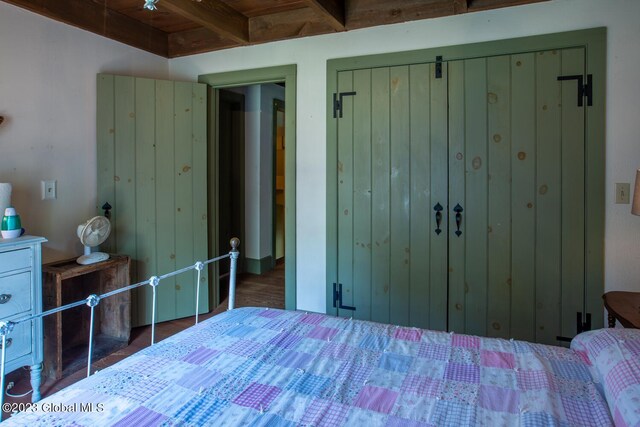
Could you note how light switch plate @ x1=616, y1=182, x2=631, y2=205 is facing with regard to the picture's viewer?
facing the viewer

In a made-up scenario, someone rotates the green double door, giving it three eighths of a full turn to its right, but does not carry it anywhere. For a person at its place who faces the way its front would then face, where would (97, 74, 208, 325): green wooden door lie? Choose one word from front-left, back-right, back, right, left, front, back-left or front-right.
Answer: front-left

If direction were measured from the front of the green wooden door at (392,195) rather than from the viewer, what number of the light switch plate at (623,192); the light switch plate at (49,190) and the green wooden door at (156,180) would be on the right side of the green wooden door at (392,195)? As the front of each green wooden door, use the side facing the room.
2

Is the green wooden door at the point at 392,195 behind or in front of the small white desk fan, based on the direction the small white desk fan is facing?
in front

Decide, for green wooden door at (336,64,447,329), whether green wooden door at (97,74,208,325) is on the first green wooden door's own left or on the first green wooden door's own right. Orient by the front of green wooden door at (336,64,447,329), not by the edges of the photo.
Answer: on the first green wooden door's own right

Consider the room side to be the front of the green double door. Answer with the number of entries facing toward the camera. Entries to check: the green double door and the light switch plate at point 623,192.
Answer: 2

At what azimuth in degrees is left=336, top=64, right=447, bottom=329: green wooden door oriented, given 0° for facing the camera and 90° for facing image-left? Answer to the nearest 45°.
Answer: approximately 0°

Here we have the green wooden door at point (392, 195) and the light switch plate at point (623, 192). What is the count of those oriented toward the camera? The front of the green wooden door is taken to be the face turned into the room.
2

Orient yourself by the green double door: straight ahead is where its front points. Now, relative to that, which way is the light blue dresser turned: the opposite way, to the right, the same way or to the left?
to the left

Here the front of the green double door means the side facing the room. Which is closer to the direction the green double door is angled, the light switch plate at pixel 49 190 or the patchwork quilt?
the patchwork quilt

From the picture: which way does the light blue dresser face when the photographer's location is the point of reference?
facing the viewer and to the right of the viewer

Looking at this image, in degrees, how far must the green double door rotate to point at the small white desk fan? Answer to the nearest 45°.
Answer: approximately 90° to its right

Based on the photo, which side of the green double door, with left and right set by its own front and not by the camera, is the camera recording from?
front

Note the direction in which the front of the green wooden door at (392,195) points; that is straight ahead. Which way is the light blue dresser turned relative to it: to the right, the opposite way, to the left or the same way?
to the left
